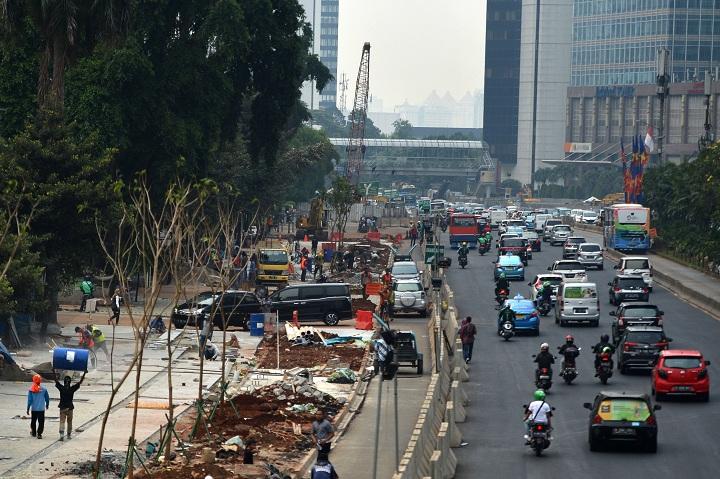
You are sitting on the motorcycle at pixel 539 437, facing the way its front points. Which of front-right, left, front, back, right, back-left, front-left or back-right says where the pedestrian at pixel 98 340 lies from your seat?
front-left

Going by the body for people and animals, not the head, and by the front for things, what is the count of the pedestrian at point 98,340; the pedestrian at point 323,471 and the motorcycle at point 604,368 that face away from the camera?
2

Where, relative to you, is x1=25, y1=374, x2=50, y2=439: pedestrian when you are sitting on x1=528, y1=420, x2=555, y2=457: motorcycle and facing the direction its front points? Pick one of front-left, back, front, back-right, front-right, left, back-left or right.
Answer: left

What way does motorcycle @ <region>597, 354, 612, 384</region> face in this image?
away from the camera

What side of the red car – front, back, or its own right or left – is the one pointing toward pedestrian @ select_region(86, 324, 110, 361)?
left

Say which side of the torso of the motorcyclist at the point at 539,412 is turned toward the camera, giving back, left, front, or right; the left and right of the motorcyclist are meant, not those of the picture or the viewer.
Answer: back

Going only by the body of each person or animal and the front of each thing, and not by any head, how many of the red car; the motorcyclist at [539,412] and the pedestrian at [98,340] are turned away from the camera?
2

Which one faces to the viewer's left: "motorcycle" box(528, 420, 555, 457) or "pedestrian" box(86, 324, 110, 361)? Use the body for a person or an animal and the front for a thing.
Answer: the pedestrian

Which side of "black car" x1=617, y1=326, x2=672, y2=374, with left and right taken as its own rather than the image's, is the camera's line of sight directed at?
back

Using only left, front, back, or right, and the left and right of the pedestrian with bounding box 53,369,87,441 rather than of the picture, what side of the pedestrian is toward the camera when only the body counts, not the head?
back

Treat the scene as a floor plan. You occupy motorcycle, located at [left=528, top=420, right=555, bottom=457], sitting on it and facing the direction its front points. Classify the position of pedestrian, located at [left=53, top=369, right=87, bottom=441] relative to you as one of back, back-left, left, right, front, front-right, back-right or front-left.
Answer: left

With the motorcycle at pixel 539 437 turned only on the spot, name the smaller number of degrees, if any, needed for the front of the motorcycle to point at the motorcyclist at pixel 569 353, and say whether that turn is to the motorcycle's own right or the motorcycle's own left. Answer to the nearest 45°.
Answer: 0° — it already faces them

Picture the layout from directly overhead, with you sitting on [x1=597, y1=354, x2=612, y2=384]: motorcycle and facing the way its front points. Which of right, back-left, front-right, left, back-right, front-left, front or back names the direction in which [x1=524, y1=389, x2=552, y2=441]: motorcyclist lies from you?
back

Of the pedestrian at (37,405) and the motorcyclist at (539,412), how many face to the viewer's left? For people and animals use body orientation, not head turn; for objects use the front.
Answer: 0

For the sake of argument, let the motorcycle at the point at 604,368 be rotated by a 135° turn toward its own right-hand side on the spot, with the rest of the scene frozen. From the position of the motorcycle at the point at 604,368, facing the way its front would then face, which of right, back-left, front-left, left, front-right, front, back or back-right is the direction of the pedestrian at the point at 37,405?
right

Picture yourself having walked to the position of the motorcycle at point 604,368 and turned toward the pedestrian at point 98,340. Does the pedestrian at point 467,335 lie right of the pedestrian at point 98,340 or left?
right

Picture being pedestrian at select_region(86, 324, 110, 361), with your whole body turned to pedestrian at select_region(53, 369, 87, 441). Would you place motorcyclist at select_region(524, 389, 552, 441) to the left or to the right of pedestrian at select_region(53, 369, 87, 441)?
left
